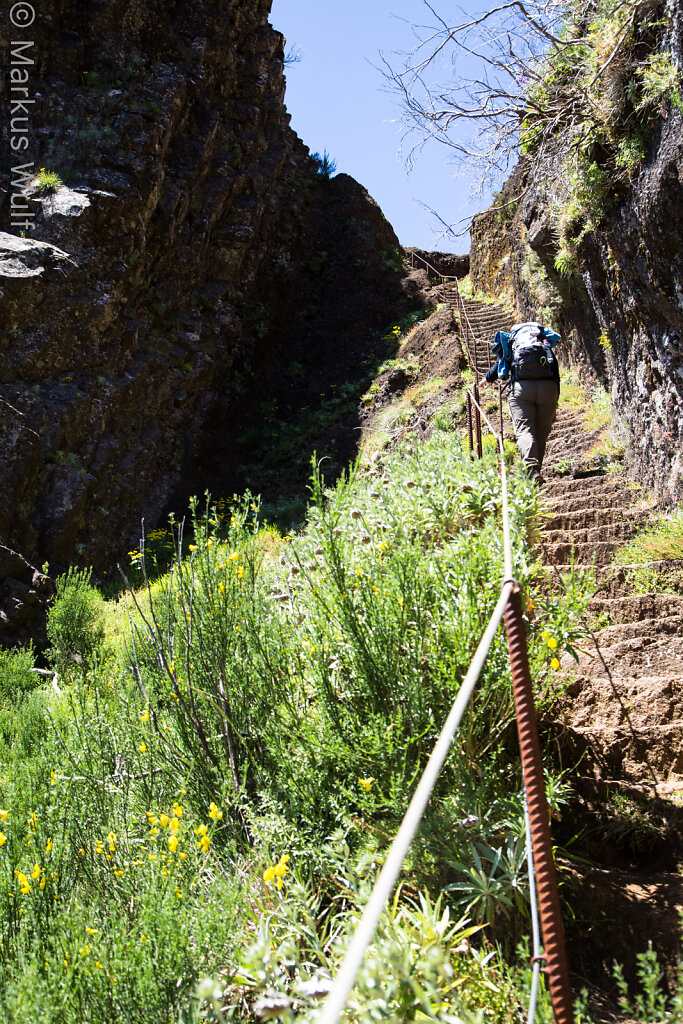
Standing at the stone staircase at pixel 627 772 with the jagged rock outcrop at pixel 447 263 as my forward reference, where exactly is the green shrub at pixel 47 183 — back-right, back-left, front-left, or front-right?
front-left

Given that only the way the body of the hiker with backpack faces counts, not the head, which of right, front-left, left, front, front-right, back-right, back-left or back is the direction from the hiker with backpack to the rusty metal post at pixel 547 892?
back

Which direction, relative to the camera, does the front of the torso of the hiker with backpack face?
away from the camera

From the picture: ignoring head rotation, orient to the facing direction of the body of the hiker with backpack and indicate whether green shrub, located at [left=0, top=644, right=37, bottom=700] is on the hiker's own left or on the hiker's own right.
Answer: on the hiker's own left

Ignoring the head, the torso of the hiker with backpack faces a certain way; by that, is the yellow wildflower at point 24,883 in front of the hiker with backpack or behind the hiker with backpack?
behind

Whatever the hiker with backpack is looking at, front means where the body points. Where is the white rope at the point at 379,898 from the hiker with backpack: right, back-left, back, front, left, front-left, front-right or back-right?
back

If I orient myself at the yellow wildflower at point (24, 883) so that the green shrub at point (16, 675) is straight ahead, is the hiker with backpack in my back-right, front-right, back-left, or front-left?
front-right

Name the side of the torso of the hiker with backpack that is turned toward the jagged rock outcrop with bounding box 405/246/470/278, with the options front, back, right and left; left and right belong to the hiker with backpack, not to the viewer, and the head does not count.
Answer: front

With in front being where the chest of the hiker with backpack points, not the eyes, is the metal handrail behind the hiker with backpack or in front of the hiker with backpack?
behind

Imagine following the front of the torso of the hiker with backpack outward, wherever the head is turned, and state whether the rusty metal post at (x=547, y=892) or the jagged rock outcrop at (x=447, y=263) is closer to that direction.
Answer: the jagged rock outcrop
